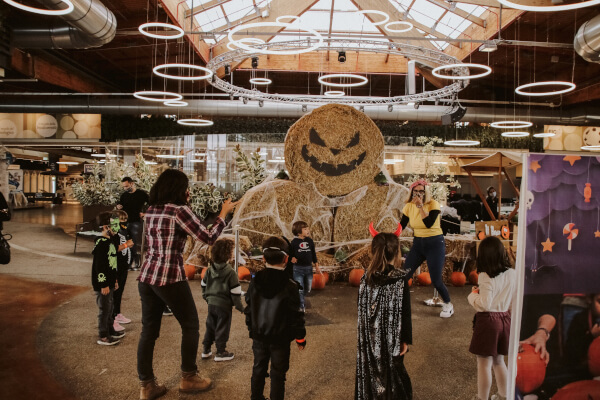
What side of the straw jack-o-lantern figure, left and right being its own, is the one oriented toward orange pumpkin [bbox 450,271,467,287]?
left

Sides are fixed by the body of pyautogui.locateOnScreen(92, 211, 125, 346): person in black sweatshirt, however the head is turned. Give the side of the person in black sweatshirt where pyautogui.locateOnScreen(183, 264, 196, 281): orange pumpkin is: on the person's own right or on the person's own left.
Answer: on the person's own left

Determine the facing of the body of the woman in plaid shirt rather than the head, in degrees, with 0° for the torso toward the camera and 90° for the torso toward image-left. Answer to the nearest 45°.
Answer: approximately 225°

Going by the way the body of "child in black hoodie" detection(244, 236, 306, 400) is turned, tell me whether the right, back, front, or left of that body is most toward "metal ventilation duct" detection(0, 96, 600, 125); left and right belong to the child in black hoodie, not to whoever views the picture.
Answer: front

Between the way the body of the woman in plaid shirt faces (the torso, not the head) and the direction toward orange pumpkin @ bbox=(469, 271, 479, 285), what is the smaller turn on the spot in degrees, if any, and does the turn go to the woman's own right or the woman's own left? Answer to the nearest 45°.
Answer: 0° — they already face it

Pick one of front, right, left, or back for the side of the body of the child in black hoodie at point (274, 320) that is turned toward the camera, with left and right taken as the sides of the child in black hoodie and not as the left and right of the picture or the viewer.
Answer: back

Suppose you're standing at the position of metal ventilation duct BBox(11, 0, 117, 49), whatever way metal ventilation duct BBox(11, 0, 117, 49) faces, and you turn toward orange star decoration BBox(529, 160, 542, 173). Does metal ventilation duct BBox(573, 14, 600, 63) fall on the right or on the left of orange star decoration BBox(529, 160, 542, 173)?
left
